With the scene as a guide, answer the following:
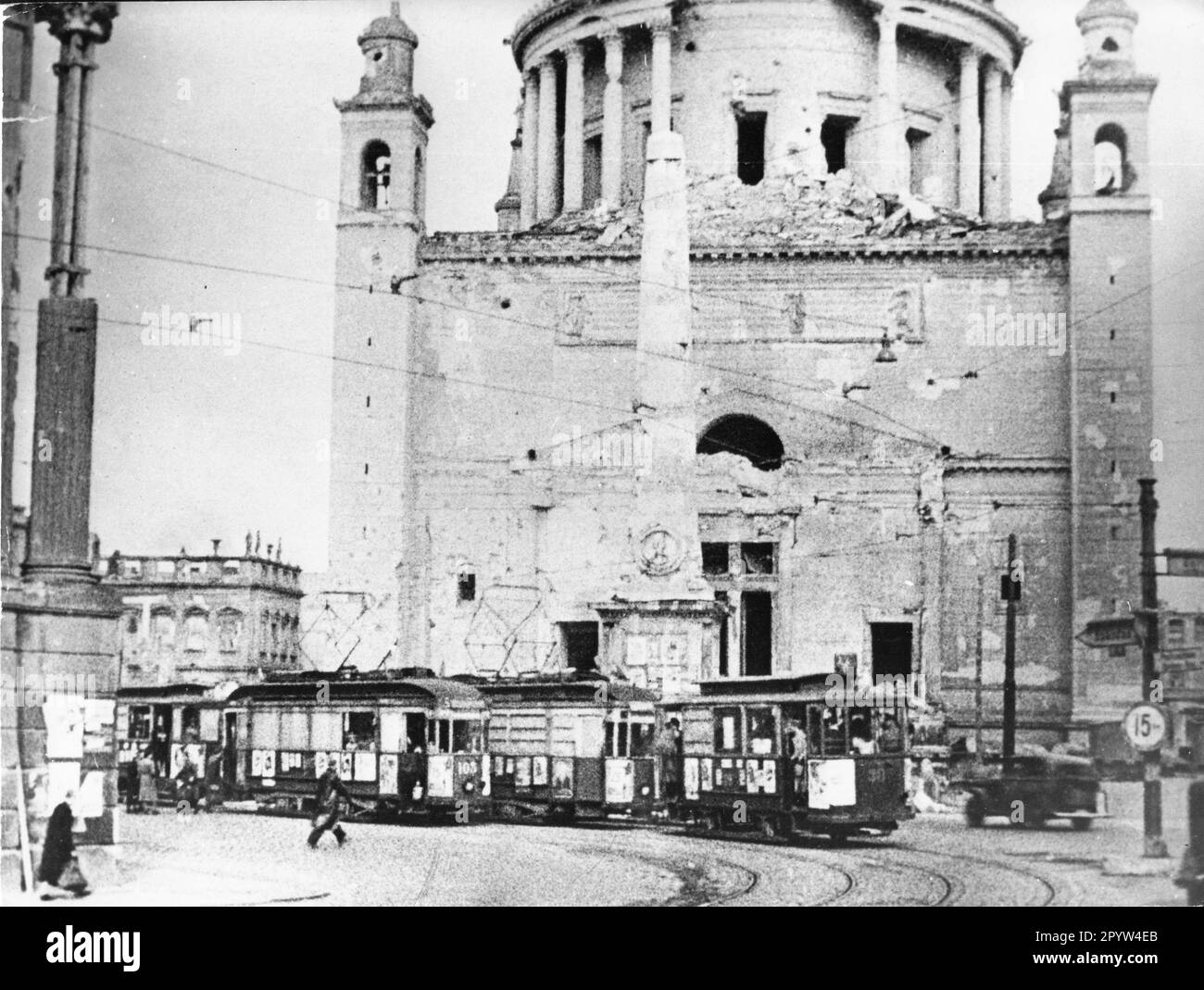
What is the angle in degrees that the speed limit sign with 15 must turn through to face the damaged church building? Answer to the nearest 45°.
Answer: approximately 135° to its right

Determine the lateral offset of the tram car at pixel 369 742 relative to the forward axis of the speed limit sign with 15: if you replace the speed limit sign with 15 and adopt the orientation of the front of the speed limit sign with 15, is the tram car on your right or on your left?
on your right

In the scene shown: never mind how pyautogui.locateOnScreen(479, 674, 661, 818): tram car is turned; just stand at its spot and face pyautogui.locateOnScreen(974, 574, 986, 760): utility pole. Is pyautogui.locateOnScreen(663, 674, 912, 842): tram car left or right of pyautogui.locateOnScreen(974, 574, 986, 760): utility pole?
right

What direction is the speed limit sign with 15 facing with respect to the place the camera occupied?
facing the viewer

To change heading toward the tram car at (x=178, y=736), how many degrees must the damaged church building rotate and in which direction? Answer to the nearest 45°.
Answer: approximately 45° to its right

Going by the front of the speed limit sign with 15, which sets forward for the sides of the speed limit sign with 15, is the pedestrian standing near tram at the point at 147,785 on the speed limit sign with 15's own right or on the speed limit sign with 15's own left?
on the speed limit sign with 15's own right
